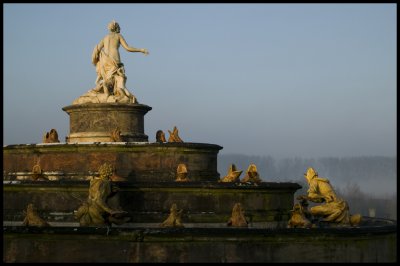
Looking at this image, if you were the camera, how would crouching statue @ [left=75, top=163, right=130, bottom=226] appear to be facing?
facing away from the viewer and to the right of the viewer

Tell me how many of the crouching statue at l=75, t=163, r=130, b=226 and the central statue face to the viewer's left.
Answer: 0

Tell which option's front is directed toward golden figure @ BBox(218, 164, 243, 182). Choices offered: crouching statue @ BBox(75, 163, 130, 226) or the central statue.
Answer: the crouching statue

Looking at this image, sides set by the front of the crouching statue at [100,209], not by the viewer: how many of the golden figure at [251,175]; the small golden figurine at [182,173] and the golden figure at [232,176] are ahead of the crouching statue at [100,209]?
3

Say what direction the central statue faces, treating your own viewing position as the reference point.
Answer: facing away from the viewer and to the right of the viewer

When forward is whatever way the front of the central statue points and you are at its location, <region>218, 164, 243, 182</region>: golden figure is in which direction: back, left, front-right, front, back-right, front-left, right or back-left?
right

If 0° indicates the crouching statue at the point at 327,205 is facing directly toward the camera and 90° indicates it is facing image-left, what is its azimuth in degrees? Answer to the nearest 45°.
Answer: approximately 90°

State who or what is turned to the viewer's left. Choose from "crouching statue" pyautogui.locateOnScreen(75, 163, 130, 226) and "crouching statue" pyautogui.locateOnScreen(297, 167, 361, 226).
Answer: "crouching statue" pyautogui.locateOnScreen(297, 167, 361, 226)

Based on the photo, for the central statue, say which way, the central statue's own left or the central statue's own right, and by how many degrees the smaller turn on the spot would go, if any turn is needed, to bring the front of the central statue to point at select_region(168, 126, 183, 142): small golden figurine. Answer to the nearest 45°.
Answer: approximately 90° to the central statue's own right

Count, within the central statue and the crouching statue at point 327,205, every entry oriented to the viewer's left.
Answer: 1

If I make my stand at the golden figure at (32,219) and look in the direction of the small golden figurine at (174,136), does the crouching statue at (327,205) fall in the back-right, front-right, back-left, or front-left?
front-right

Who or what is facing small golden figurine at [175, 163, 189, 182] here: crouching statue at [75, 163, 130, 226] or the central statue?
the crouching statue

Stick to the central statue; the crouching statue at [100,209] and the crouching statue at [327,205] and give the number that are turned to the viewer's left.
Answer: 1

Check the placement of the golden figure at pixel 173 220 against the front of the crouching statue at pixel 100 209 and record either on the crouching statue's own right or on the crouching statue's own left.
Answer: on the crouching statue's own right

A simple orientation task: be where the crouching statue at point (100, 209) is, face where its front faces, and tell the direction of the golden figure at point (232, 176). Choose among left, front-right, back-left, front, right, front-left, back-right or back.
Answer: front
